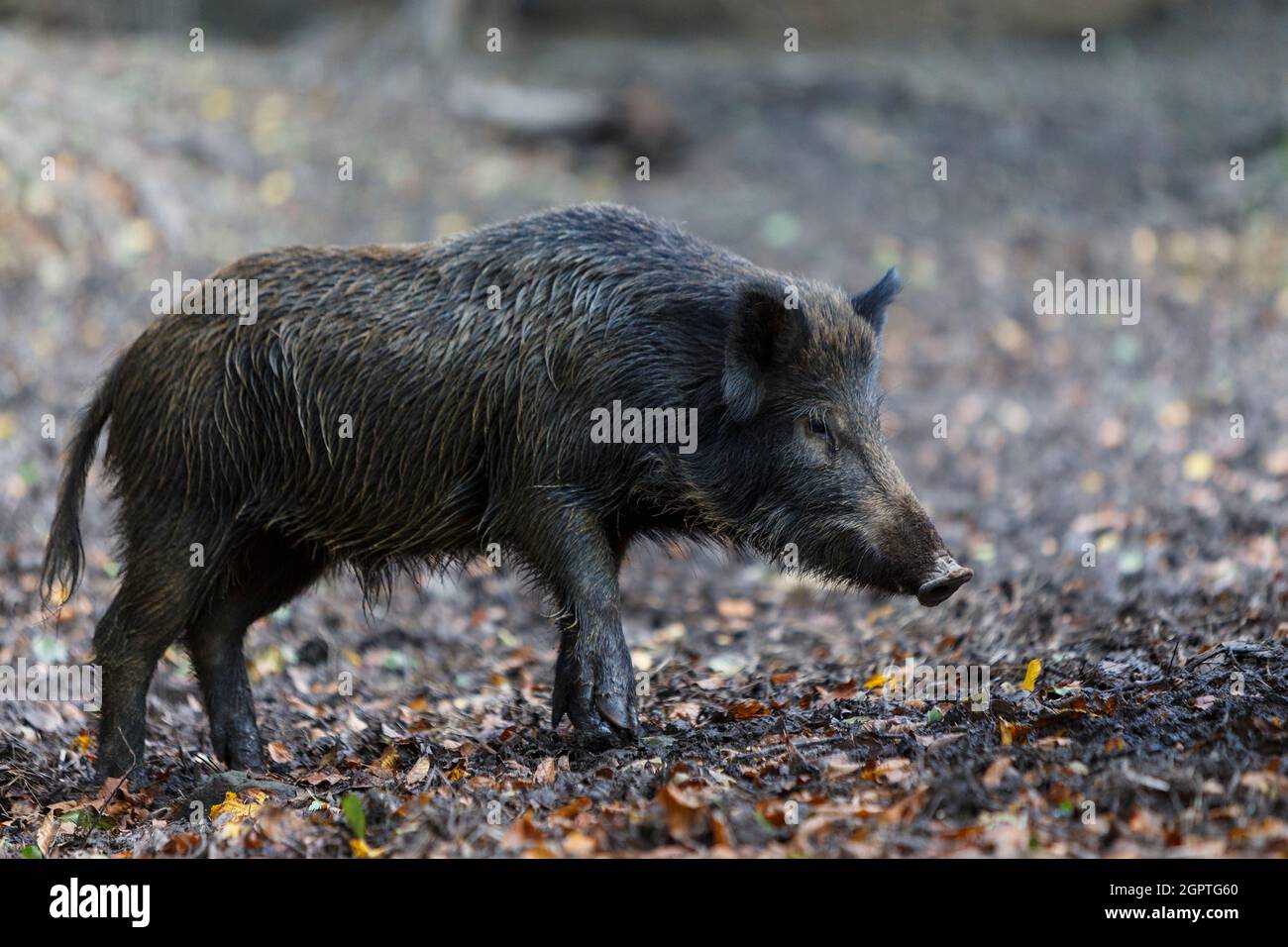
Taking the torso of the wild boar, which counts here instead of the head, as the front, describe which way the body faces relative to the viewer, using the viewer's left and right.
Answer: facing to the right of the viewer
